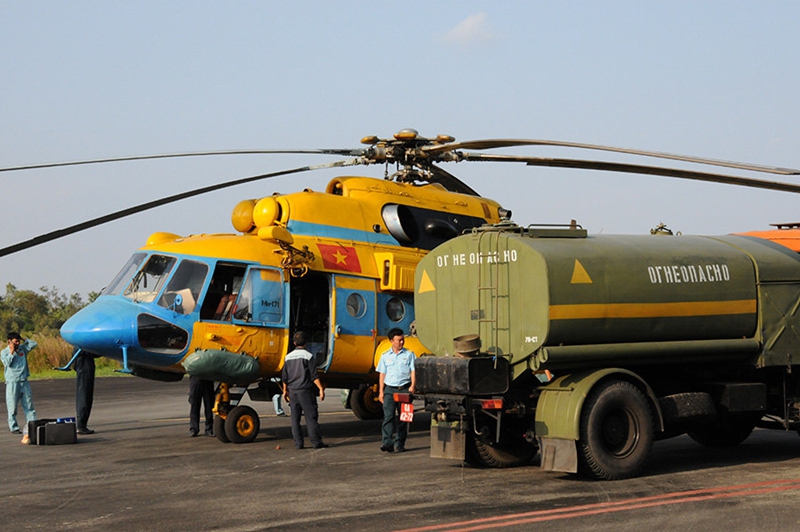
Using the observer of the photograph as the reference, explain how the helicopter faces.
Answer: facing the viewer and to the left of the viewer

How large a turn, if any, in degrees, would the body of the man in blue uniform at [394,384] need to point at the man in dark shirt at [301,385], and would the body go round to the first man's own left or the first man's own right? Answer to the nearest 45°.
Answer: approximately 90° to the first man's own right

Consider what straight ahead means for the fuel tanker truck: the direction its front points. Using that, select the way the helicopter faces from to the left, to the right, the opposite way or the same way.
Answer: the opposite way

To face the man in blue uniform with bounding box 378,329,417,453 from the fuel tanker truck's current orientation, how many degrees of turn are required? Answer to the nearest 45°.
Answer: approximately 90° to its left

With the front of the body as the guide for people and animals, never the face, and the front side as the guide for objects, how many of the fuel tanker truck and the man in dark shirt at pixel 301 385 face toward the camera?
0

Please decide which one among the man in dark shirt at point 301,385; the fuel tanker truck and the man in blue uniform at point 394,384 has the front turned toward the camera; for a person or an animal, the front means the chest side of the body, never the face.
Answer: the man in blue uniform

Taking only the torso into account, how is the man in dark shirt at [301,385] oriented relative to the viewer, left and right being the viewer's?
facing away from the viewer

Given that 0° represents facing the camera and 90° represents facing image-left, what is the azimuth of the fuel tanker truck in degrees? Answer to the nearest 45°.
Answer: approximately 225°

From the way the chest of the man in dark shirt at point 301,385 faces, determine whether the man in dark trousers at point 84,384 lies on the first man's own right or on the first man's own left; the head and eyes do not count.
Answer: on the first man's own left

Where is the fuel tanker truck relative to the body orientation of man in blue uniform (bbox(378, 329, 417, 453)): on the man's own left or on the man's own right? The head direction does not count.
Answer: on the man's own left

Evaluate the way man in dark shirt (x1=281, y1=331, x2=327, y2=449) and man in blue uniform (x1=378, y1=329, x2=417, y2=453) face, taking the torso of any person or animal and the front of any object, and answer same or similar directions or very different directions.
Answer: very different directions

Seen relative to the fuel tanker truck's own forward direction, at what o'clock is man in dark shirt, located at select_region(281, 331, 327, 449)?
The man in dark shirt is roughly at 8 o'clock from the fuel tanker truck.

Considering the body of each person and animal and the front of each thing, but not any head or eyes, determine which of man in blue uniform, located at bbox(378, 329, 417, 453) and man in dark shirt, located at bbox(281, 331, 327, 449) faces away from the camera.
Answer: the man in dark shirt

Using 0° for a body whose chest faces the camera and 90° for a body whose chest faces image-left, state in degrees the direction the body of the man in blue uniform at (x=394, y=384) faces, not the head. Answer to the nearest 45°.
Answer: approximately 0°

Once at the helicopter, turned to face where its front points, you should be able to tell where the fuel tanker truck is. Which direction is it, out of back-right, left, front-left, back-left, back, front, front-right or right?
left
